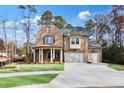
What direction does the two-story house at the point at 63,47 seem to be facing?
toward the camera

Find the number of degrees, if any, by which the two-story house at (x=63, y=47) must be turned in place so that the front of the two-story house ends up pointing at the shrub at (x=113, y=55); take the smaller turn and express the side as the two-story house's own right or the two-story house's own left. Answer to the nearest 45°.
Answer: approximately 90° to the two-story house's own left
